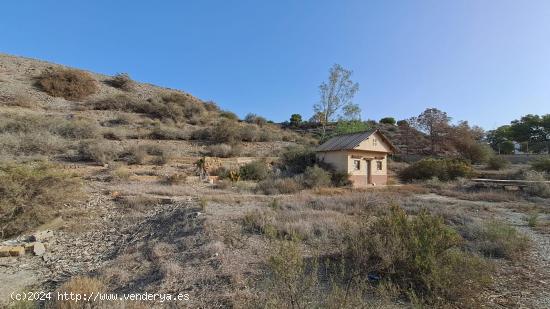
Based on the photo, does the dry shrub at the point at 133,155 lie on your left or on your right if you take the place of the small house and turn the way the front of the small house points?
on your right

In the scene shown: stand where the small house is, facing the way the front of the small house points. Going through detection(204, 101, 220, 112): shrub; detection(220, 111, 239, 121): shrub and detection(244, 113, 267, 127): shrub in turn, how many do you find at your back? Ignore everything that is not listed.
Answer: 3

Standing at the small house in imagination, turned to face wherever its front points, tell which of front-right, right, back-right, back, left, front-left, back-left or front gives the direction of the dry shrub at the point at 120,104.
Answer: back-right

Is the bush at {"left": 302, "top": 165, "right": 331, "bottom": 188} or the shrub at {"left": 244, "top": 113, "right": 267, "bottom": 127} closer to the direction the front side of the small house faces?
the bush

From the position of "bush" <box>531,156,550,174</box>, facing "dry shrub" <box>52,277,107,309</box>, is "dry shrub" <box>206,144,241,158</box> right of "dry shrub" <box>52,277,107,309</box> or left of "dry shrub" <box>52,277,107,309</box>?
right

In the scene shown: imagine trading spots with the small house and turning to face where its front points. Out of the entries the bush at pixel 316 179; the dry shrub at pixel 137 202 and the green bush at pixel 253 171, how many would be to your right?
3

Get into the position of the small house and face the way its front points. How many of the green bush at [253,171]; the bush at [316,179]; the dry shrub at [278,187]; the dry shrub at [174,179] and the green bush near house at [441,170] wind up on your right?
4

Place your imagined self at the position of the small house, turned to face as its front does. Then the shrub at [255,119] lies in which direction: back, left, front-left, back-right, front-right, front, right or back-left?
back

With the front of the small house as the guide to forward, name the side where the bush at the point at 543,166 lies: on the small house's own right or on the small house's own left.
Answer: on the small house's own left

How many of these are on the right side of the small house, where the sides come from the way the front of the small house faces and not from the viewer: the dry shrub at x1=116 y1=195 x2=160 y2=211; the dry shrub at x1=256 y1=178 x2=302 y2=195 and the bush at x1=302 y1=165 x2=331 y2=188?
3

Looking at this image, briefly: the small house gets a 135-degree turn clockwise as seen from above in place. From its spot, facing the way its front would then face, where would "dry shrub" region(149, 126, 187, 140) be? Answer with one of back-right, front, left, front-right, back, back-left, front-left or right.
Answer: front

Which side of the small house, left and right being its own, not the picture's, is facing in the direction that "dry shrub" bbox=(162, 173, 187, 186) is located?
right

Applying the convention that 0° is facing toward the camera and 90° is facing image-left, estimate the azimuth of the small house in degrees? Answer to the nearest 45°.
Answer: approximately 315°

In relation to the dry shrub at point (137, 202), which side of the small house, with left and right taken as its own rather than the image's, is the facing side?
right

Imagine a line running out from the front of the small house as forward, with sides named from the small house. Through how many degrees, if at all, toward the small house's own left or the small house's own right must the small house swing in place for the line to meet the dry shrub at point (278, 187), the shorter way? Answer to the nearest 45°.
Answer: approximately 90° to the small house's own right

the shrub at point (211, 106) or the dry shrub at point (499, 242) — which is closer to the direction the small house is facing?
the dry shrub

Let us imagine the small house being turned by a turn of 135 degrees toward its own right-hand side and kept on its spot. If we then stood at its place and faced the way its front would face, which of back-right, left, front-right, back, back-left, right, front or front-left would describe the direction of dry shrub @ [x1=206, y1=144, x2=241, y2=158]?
front

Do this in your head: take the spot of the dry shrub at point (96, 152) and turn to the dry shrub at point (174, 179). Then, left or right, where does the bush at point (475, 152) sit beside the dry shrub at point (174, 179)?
left
